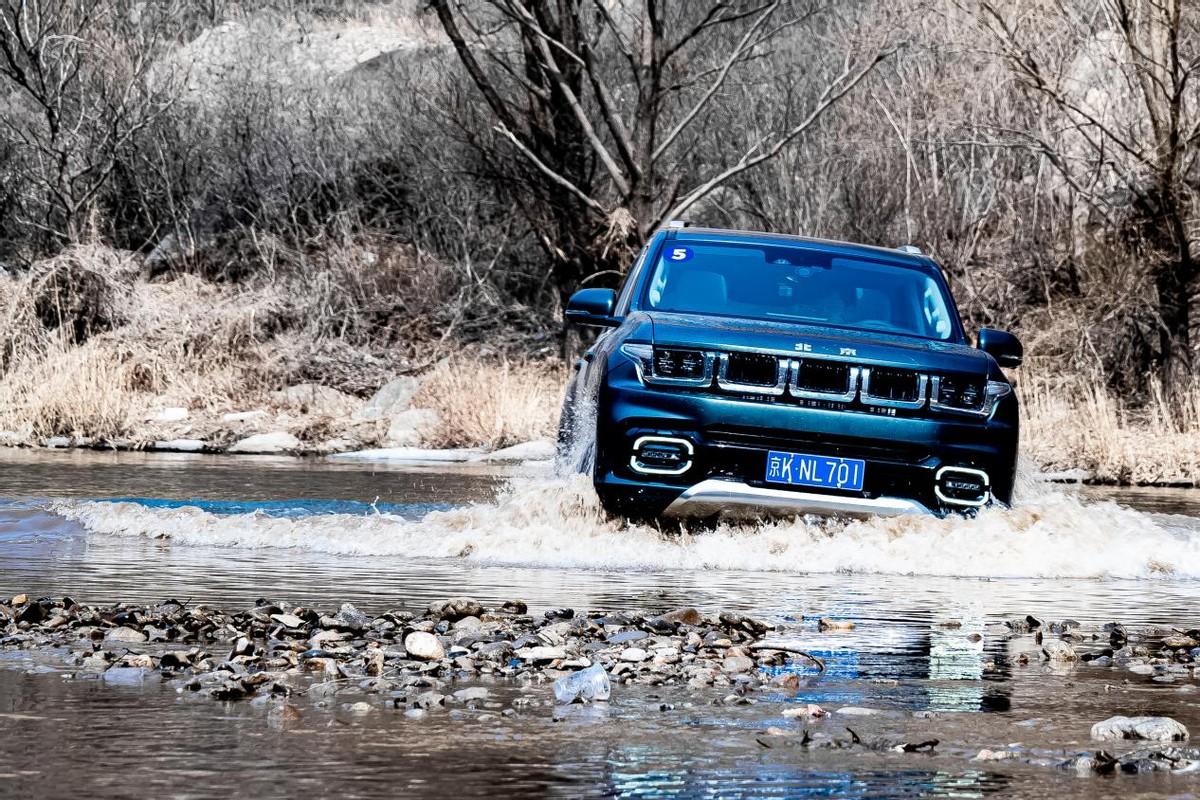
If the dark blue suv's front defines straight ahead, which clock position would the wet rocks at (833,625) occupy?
The wet rocks is roughly at 12 o'clock from the dark blue suv.

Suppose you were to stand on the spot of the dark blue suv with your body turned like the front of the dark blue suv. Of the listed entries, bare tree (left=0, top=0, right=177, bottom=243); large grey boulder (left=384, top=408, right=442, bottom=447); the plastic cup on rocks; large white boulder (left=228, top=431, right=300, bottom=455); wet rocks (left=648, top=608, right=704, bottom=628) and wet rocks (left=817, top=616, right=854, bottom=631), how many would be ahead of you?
3

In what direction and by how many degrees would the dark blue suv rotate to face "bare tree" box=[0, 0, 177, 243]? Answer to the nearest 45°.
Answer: approximately 135° to its right

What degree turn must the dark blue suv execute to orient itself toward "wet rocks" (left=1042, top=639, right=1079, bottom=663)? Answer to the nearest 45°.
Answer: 0° — it already faces it

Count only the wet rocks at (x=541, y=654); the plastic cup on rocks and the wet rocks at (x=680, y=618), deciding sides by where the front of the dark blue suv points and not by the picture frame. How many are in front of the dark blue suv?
3

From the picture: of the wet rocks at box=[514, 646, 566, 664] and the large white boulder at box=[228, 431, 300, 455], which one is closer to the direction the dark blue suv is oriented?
the wet rocks

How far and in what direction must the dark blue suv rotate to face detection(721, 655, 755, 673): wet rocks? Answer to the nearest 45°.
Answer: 0° — it already faces it

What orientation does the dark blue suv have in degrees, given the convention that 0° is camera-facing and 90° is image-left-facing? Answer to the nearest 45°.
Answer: approximately 0°

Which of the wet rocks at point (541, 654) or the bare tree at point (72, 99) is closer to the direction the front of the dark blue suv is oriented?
the wet rocks

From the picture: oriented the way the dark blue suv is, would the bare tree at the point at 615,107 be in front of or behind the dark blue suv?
behind

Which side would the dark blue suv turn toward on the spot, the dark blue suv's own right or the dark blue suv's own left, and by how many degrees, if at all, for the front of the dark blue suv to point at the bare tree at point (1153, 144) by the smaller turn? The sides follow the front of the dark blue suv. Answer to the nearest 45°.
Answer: approximately 180°
